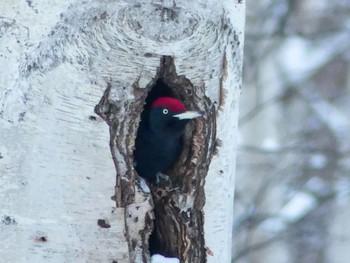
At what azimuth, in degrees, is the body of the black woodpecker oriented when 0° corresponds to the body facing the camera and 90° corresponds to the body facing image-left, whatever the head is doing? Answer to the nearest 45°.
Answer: approximately 315°
